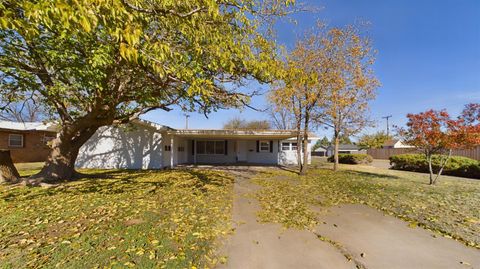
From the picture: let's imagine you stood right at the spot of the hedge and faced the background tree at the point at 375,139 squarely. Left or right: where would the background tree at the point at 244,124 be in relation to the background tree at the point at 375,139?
left

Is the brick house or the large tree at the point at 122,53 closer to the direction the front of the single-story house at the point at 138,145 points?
the large tree

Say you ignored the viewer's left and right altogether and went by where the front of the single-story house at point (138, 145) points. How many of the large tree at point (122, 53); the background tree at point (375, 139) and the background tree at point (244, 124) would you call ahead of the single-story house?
1

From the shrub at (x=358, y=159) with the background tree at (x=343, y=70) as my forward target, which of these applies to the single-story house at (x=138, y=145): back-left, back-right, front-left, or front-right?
front-right

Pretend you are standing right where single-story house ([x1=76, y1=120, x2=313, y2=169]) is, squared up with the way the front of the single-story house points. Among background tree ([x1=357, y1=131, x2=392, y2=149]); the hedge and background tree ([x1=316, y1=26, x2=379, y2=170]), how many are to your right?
0

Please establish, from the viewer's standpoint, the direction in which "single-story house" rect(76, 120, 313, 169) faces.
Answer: facing the viewer

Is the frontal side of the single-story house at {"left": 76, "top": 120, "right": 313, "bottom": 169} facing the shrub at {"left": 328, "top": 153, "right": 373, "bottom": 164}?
no

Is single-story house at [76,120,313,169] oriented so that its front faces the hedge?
no

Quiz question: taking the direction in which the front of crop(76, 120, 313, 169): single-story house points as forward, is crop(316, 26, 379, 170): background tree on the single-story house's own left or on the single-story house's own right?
on the single-story house's own left

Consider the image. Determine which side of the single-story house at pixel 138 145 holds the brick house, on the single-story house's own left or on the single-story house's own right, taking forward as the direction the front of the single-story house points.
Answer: on the single-story house's own right

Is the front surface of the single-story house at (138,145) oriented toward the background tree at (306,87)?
no
